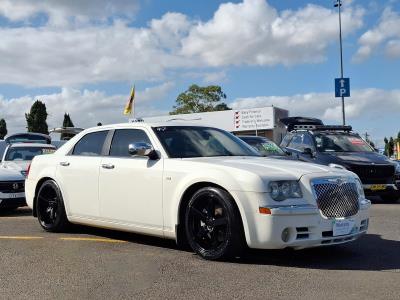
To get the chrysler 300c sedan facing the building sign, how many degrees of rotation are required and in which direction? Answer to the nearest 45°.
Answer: approximately 135° to its left

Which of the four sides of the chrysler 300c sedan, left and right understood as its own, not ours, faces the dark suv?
left

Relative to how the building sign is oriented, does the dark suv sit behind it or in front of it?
in front

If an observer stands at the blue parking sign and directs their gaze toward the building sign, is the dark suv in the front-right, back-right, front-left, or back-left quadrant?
back-left

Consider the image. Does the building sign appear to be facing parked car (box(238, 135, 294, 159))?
yes

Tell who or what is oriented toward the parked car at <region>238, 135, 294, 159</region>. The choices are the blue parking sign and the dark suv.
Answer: the blue parking sign

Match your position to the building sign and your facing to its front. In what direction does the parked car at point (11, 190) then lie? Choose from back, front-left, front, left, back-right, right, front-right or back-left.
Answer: front

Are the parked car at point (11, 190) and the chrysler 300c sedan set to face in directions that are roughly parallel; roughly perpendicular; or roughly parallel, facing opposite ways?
roughly parallel

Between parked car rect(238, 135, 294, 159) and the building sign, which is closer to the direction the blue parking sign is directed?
the parked car

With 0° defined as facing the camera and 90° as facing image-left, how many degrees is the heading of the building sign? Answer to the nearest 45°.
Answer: approximately 0°

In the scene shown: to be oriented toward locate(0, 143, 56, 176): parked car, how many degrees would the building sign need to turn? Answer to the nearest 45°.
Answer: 0° — it already faces it

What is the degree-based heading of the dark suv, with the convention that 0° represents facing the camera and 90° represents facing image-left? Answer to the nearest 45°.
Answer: approximately 315°

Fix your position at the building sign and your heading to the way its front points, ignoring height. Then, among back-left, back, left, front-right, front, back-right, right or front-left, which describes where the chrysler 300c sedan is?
front

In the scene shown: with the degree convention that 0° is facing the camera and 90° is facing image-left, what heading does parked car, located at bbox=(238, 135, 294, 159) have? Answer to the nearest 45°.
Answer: approximately 315°

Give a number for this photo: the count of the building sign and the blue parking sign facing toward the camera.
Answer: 2
